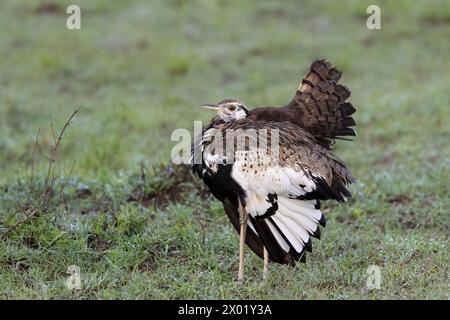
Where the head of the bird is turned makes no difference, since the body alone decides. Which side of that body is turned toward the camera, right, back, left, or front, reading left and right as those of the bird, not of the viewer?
left
